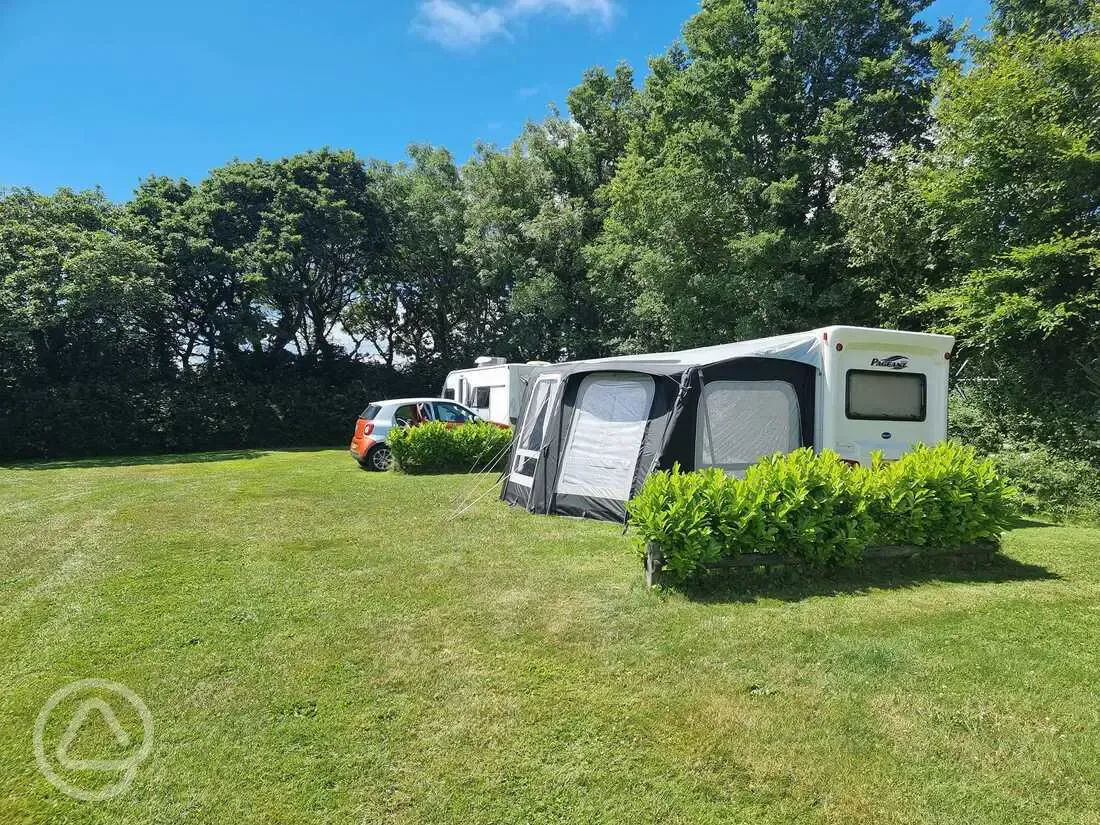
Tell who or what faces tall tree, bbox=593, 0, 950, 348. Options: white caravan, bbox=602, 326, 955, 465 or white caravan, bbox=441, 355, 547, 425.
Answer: white caravan, bbox=602, 326, 955, 465

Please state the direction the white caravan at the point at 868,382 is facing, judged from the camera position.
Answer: facing away from the viewer

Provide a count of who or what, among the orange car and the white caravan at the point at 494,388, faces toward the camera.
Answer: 0

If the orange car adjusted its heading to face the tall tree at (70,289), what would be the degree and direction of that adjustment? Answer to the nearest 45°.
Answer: approximately 90° to its left

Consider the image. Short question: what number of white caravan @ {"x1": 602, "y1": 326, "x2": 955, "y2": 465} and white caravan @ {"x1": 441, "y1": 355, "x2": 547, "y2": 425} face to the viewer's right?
0

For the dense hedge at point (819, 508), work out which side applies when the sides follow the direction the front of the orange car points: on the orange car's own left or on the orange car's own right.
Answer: on the orange car's own right

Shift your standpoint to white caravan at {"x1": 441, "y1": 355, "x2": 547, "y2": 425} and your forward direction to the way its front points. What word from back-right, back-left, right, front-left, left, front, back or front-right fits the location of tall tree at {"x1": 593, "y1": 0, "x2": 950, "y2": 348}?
back-right

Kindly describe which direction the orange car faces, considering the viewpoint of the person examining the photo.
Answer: facing away from the viewer and to the right of the viewer

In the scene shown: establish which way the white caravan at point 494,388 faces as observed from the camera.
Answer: facing away from the viewer and to the left of the viewer

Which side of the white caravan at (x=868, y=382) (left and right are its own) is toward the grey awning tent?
left

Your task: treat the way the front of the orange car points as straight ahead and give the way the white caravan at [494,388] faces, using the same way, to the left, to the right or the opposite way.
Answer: to the left

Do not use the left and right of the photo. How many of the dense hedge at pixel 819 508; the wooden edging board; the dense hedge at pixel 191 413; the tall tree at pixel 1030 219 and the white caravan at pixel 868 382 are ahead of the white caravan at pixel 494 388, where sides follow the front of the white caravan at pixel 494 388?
1
